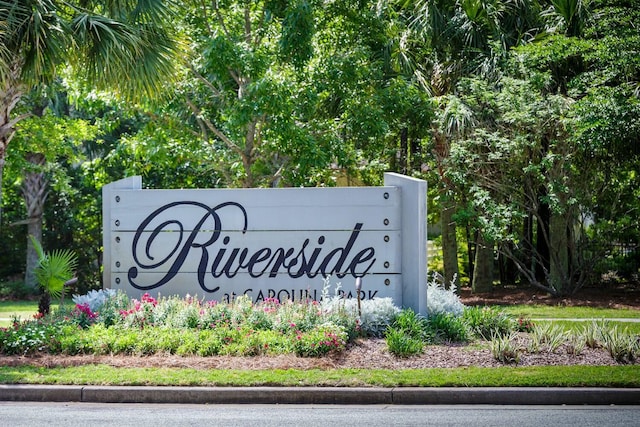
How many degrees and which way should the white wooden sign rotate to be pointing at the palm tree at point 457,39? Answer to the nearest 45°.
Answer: approximately 135° to its left

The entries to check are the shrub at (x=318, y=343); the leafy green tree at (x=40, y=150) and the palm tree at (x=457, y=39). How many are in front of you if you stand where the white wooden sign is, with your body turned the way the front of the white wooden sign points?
1

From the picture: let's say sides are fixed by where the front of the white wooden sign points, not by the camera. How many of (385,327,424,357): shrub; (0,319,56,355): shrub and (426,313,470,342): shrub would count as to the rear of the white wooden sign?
0

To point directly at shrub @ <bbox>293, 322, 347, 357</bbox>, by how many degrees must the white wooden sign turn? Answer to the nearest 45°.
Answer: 0° — it already faces it

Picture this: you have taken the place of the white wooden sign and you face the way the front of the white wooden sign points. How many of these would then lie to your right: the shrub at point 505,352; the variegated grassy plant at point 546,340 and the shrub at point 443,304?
0

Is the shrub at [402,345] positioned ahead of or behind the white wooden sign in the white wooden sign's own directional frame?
ahead

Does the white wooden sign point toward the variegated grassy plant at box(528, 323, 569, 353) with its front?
no

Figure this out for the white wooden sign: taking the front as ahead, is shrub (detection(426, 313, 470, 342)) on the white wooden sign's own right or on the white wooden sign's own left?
on the white wooden sign's own left

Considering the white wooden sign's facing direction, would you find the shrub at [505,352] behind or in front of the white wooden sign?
in front

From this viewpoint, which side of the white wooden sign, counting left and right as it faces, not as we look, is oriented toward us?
front

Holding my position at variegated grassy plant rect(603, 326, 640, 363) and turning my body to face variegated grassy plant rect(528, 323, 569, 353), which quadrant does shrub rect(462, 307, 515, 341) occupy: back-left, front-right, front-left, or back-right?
front-right

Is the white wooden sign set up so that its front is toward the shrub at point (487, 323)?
no

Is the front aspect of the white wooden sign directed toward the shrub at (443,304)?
no
